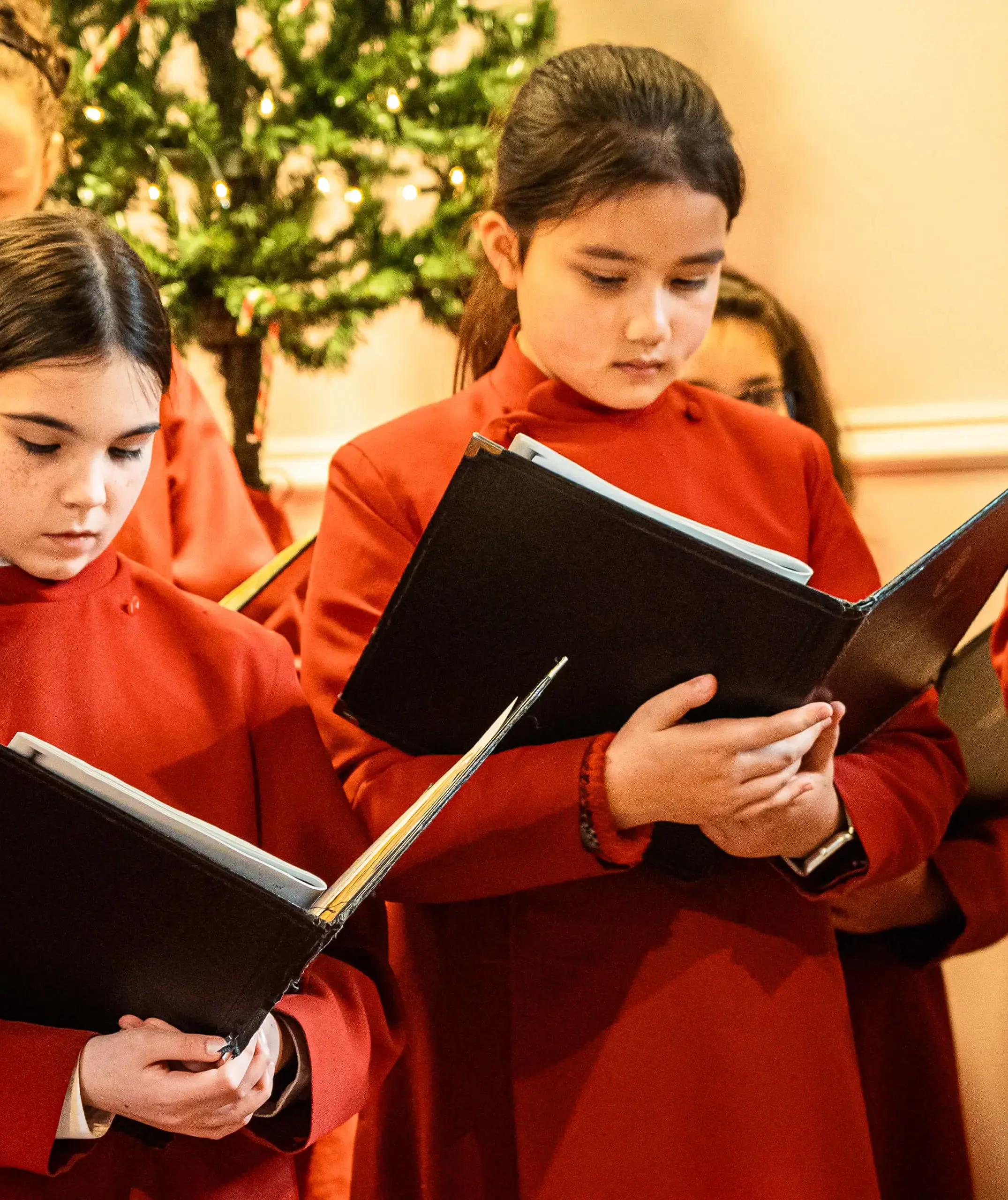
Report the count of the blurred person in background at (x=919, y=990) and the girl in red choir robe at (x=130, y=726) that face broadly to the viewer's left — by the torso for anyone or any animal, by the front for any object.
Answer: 0

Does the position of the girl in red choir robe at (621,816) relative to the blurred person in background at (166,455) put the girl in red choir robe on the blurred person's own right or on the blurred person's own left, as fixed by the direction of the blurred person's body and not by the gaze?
on the blurred person's own left

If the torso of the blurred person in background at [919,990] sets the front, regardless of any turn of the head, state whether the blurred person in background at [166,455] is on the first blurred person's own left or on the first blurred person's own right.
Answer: on the first blurred person's own right

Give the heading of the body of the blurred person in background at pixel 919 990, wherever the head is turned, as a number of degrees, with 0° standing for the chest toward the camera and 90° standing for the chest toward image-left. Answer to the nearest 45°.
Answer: approximately 0°

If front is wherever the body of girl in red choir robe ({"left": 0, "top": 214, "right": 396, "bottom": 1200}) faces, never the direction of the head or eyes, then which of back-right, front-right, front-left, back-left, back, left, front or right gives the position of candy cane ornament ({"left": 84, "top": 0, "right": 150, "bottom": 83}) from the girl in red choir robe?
back-left

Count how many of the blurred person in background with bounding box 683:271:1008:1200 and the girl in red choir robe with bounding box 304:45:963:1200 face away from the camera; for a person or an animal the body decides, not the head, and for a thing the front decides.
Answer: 0
